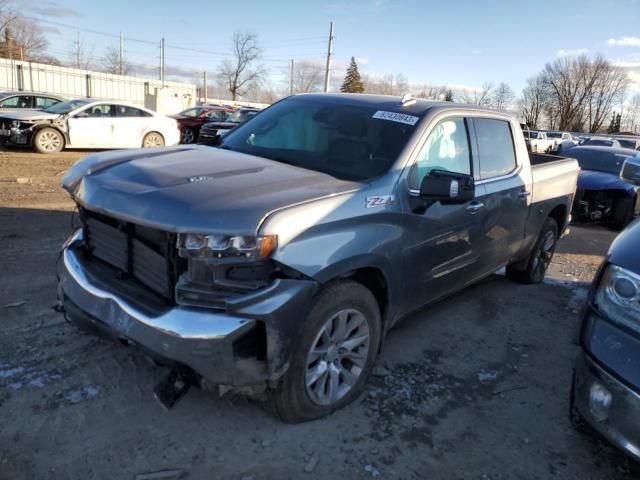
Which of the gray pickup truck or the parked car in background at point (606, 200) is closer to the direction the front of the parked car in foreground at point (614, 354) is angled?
the gray pickup truck

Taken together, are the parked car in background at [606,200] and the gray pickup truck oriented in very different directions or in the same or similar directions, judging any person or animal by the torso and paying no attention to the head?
same or similar directions

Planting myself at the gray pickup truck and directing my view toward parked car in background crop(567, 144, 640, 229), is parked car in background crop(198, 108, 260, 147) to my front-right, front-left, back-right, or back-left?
front-left

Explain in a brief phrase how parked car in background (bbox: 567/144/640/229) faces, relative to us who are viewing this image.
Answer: facing the viewer and to the left of the viewer

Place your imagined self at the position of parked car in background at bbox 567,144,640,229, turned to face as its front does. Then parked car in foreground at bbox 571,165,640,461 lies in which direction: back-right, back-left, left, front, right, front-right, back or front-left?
front-left

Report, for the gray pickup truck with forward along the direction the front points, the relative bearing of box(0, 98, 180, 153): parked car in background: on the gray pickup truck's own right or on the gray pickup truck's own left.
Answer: on the gray pickup truck's own right

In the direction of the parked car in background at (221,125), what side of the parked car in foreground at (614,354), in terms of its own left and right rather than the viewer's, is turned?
right

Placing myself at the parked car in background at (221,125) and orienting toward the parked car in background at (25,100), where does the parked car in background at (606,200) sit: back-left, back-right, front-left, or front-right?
back-left

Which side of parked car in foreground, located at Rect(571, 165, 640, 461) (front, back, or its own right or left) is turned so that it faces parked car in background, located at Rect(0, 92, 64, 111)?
right

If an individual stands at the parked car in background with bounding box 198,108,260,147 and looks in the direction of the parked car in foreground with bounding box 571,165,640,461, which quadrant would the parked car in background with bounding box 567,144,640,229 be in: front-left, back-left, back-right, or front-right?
front-left

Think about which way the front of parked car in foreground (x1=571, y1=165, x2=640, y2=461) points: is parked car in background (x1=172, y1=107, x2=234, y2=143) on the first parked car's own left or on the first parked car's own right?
on the first parked car's own right

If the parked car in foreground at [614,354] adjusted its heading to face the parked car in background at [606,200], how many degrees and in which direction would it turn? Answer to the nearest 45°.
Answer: approximately 135° to its right

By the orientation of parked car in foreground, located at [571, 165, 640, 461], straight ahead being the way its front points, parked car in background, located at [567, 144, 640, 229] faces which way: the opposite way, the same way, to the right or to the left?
the same way

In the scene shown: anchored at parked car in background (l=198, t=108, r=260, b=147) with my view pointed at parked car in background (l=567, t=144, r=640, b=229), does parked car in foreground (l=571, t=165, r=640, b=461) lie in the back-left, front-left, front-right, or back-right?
front-right
